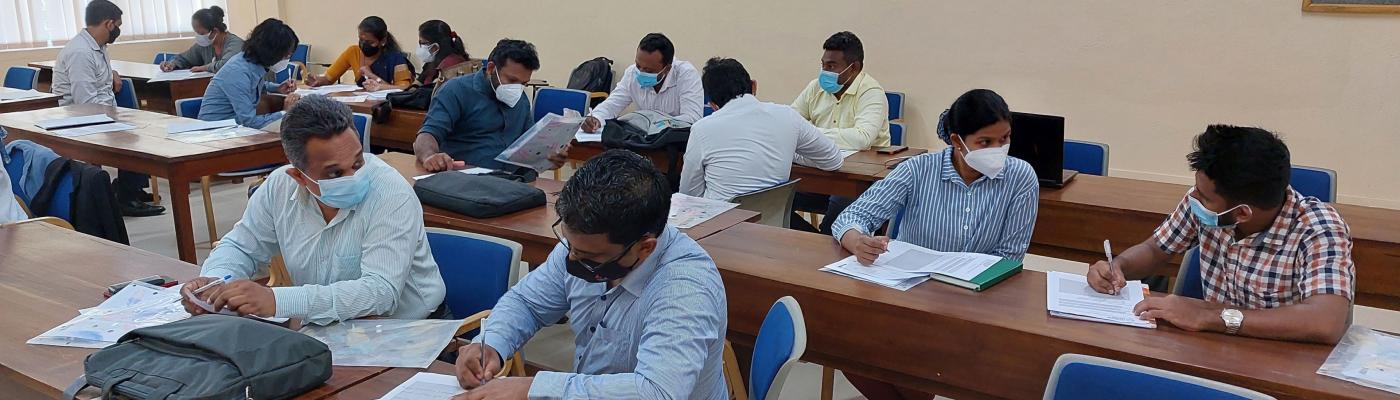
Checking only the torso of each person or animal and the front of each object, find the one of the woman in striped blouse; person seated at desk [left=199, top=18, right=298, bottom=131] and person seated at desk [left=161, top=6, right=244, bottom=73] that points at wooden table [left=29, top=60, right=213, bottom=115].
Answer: person seated at desk [left=161, top=6, right=244, bottom=73]

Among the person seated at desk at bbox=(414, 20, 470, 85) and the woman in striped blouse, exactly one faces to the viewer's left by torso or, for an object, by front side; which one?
the person seated at desk

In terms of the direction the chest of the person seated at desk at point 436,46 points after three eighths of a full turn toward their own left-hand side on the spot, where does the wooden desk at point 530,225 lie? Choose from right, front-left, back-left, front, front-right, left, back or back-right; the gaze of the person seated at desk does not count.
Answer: front-right

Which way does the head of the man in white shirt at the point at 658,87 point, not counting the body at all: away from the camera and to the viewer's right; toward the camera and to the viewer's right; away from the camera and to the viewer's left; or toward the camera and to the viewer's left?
toward the camera and to the viewer's left

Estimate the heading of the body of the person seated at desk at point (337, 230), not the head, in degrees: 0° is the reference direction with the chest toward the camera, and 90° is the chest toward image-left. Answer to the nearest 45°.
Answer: approximately 45°

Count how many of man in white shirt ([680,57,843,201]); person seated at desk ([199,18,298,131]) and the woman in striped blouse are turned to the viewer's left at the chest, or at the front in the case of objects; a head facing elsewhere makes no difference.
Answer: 0

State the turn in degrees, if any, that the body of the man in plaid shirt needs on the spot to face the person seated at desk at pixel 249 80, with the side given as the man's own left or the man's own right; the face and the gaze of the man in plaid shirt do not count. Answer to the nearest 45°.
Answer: approximately 45° to the man's own right

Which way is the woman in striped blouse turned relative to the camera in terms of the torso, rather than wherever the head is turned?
toward the camera

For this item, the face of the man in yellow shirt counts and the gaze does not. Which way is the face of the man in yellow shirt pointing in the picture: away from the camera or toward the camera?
toward the camera

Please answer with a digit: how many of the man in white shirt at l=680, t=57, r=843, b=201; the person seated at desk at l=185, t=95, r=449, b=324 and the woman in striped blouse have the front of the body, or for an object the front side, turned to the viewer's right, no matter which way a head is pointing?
0

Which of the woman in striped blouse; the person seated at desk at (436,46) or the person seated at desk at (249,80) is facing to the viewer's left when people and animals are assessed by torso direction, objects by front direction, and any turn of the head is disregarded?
the person seated at desk at (436,46)

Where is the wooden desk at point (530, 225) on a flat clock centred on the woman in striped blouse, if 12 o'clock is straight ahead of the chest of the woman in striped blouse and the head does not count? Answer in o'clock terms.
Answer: The wooden desk is roughly at 3 o'clock from the woman in striped blouse.

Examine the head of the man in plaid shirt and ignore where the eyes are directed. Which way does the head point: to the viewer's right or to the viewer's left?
to the viewer's left

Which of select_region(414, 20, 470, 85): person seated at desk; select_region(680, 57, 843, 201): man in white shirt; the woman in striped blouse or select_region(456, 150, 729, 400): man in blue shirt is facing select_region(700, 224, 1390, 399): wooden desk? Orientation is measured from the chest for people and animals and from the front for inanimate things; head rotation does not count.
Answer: the woman in striped blouse
